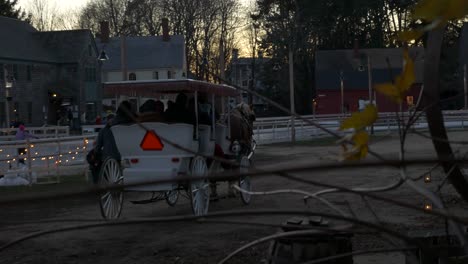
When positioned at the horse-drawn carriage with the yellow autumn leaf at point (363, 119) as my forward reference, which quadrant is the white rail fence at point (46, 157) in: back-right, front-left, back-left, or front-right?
back-right

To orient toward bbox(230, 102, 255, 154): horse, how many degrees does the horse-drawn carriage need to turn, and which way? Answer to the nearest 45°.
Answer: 0° — it already faces it

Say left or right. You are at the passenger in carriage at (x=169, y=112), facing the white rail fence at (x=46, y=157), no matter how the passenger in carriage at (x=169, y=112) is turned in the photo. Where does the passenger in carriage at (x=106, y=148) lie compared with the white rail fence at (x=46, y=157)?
left

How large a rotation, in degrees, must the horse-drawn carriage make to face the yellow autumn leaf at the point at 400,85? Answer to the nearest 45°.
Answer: approximately 135° to its right

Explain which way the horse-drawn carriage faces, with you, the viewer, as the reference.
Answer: facing away from the viewer and to the right of the viewer

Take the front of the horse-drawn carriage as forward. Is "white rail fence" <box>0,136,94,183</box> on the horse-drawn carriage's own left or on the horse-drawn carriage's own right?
on the horse-drawn carriage's own left
